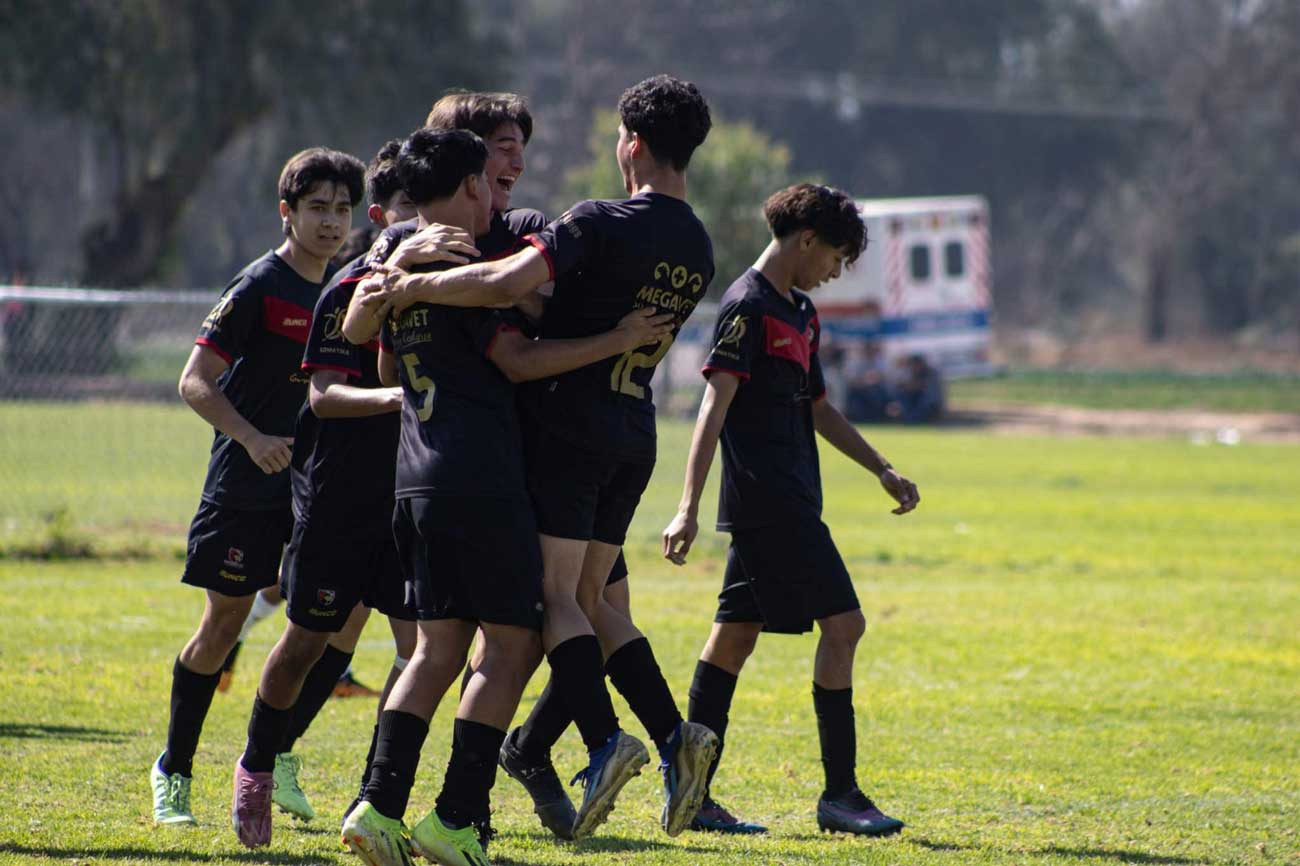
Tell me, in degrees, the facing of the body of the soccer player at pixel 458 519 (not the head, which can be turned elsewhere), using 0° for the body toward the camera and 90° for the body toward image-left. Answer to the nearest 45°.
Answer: approximately 225°

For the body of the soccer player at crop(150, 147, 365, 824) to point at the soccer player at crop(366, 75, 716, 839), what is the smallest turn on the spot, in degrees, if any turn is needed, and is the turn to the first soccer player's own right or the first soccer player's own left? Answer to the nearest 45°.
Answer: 0° — they already face them

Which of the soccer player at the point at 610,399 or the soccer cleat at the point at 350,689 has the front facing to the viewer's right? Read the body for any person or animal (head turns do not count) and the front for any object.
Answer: the soccer cleat

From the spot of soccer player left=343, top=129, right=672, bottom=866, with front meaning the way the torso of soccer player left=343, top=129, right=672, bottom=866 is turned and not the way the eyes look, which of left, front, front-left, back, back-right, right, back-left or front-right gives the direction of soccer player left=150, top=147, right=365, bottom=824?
left

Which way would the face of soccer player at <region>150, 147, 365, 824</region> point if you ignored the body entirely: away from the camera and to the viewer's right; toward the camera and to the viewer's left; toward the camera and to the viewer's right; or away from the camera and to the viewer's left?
toward the camera and to the viewer's right

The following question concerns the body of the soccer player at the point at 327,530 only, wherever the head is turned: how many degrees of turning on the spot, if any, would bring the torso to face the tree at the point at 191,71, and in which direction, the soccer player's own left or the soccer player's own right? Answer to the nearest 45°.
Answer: approximately 135° to the soccer player's own left

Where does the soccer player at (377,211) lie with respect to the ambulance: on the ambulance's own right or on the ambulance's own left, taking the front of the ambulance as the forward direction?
on the ambulance's own left

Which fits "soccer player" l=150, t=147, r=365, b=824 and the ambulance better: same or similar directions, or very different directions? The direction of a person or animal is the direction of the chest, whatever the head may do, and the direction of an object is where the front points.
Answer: very different directions

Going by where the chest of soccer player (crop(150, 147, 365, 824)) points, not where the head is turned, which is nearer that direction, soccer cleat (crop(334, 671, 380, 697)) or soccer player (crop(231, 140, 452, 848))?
the soccer player

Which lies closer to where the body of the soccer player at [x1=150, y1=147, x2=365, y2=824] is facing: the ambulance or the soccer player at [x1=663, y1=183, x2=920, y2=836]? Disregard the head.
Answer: the soccer player

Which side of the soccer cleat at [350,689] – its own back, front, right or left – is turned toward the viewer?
right

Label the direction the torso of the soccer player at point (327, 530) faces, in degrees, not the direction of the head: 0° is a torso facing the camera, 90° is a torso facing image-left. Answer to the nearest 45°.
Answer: approximately 315°
